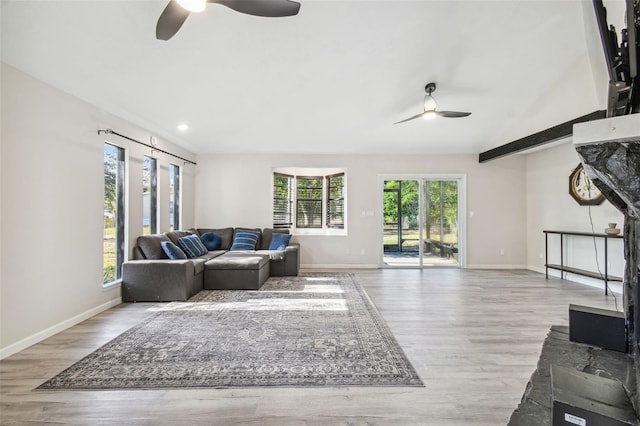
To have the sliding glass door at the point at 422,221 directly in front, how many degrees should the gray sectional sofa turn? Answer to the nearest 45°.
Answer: approximately 45° to its left

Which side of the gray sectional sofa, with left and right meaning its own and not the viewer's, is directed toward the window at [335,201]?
left

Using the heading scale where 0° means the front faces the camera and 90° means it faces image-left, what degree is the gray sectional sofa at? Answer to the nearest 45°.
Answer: approximately 315°

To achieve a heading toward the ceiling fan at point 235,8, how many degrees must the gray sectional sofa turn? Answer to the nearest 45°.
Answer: approximately 45° to its right

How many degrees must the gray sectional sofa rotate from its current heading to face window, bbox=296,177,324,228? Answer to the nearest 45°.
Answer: approximately 90° to its left

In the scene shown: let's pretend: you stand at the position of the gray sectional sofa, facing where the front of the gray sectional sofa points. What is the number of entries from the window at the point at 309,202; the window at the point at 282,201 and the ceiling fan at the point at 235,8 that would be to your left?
2
